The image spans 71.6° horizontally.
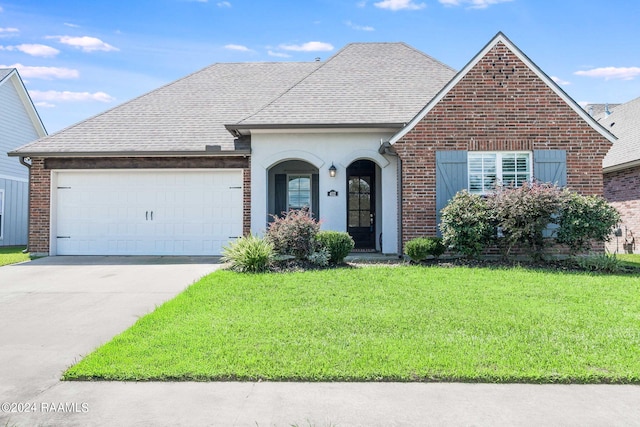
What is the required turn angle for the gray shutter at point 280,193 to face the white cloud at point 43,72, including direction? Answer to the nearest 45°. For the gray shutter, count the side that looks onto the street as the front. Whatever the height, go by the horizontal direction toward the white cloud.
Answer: approximately 135° to its right

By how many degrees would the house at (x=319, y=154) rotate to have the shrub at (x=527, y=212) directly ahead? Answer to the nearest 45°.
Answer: approximately 45° to its left

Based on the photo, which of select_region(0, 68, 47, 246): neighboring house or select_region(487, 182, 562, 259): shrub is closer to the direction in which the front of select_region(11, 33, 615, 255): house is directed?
the shrub

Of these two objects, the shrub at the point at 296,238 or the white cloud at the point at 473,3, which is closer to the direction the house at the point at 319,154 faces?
the shrub

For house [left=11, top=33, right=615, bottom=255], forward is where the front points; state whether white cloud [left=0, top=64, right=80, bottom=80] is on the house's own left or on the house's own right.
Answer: on the house's own right

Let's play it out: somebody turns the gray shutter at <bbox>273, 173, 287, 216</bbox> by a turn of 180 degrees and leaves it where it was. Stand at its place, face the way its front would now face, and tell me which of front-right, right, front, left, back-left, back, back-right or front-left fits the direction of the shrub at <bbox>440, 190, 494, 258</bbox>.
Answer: back-right

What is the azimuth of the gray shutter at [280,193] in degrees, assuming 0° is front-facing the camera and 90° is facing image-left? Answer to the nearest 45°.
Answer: approximately 0°

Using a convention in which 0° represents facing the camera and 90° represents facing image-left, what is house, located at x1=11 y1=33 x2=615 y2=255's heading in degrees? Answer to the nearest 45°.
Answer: approximately 0°

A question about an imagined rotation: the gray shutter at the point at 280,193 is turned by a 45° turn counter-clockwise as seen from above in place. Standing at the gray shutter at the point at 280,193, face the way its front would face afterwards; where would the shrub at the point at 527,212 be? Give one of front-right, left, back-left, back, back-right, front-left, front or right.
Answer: front

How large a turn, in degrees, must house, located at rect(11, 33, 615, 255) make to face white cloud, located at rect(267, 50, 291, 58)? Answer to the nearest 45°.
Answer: approximately 180°

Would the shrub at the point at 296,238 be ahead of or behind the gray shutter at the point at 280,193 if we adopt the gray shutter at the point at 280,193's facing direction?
ahead

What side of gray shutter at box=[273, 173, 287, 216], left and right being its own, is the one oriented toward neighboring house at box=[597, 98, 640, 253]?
left

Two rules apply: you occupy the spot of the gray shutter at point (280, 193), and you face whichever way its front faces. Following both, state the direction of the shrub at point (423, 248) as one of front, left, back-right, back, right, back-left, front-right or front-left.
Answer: front-left

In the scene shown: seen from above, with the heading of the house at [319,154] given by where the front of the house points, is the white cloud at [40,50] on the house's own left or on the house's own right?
on the house's own right

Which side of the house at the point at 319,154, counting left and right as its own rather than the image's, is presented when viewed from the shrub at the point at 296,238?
front
